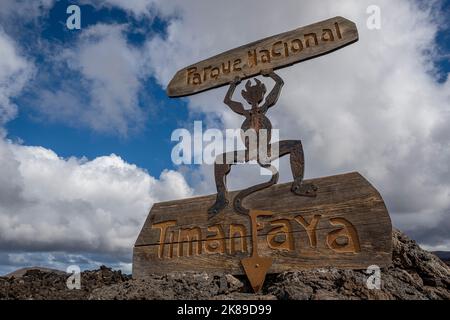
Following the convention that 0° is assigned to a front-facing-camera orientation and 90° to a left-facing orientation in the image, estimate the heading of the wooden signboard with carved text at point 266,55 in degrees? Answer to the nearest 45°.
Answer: approximately 0°
